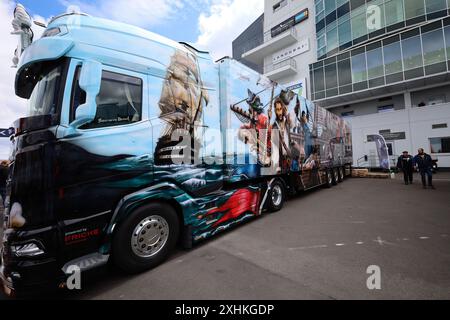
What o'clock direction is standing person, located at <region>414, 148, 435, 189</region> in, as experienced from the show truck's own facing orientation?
The standing person is roughly at 7 o'clock from the show truck.

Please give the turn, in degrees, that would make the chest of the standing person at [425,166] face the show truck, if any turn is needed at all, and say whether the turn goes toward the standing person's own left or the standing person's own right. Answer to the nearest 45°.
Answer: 0° — they already face it

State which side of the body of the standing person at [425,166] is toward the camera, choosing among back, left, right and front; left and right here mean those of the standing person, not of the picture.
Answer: front

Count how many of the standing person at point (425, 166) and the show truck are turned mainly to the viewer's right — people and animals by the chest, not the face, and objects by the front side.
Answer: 0

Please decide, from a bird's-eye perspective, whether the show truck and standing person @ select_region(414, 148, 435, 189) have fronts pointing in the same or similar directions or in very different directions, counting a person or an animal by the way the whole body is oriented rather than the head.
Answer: same or similar directions

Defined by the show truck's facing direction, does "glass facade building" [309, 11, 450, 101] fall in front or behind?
behind

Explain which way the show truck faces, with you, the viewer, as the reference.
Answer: facing the viewer and to the left of the viewer
